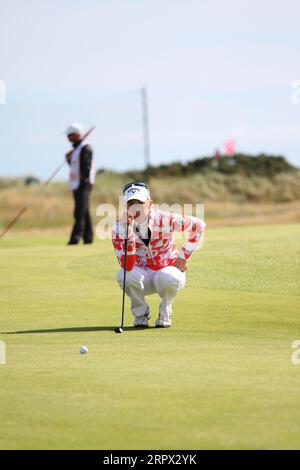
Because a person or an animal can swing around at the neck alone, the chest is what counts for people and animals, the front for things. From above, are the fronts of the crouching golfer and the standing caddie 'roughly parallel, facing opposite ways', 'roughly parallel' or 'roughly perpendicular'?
roughly perpendicular

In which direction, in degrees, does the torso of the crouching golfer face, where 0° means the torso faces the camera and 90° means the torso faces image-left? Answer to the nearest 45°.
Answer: approximately 0°

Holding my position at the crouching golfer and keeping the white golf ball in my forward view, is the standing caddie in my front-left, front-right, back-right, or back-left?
back-right

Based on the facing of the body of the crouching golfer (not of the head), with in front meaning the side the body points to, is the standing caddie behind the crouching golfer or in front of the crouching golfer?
behind
